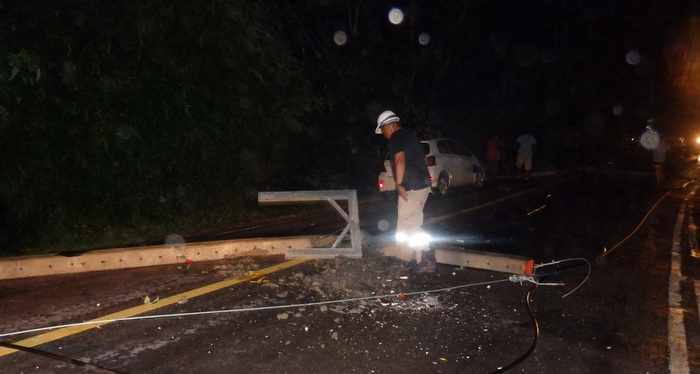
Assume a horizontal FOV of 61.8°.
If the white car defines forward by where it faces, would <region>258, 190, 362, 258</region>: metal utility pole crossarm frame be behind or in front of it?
behind

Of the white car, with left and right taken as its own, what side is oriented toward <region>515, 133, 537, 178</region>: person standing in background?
front

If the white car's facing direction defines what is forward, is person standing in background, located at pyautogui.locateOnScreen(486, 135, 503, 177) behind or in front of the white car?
in front

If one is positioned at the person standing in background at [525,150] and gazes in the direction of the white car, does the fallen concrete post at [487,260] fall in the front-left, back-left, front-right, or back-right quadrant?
front-left

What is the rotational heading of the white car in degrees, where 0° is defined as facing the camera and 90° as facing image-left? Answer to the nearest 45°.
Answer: approximately 225°

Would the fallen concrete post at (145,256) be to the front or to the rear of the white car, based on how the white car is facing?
to the rear

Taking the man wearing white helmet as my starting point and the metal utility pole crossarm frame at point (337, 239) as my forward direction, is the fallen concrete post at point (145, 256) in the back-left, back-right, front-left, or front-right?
front-left

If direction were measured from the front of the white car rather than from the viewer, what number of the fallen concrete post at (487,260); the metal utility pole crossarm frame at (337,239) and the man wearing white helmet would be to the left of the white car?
0

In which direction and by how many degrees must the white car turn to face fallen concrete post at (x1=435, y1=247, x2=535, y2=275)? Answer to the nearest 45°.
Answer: approximately 135° to its right

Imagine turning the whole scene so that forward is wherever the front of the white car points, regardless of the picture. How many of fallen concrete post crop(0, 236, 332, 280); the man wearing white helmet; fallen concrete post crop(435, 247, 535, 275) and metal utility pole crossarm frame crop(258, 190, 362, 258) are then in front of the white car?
0
